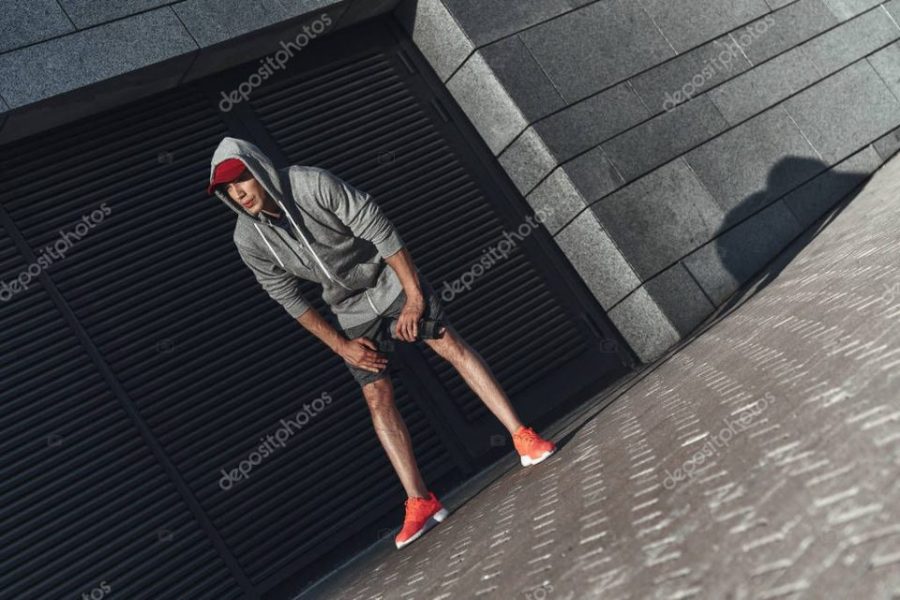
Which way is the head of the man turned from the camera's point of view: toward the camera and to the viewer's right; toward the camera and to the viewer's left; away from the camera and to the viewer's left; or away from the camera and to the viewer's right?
toward the camera and to the viewer's left

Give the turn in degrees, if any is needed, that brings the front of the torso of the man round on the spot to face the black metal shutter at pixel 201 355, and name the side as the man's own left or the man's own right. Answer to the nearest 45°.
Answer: approximately 90° to the man's own right

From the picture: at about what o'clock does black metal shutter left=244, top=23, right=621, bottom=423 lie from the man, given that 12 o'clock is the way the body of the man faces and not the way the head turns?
The black metal shutter is roughly at 5 o'clock from the man.

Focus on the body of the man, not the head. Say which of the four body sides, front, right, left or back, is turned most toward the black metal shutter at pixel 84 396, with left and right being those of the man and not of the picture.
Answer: right

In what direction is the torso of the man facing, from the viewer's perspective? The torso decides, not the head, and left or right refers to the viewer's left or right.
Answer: facing the viewer and to the left of the viewer
